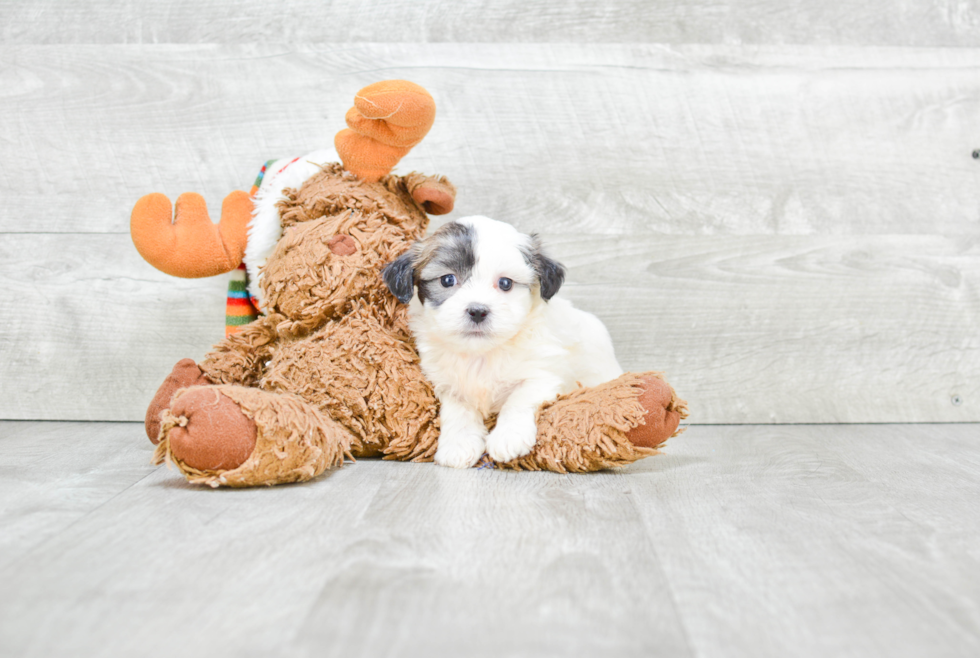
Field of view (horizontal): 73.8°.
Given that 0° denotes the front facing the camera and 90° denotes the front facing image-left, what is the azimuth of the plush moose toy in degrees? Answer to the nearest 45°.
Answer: approximately 0°
